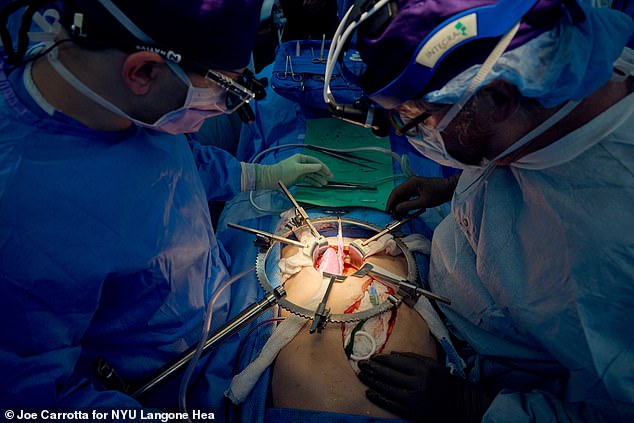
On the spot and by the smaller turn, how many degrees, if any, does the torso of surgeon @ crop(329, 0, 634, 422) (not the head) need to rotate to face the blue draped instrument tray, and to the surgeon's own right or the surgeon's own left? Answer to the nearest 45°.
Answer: approximately 45° to the surgeon's own right

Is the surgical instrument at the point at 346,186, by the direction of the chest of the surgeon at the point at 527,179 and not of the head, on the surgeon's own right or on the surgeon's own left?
on the surgeon's own right

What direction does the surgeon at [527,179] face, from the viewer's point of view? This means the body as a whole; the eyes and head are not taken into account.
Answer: to the viewer's left
